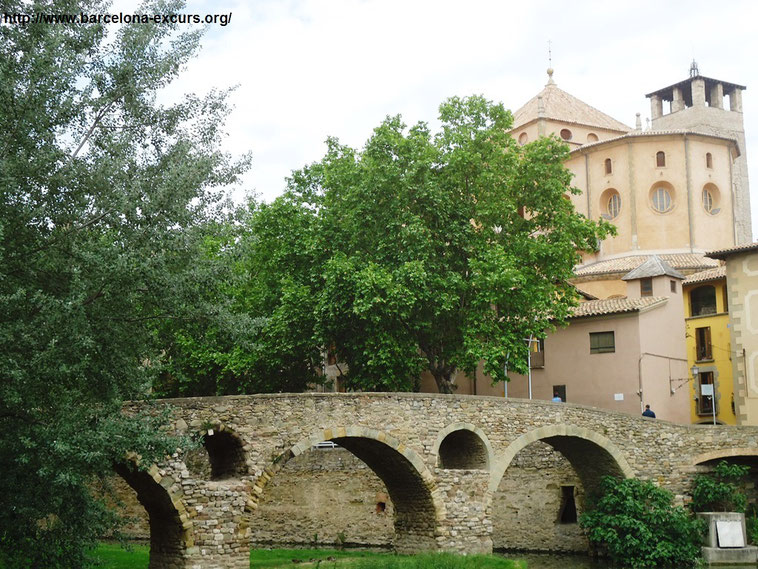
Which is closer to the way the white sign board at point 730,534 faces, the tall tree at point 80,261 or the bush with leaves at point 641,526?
the tall tree

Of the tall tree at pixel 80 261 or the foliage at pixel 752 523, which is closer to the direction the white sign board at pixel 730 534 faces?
the tall tree

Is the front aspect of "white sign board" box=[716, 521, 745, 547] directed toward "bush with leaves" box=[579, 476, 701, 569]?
no

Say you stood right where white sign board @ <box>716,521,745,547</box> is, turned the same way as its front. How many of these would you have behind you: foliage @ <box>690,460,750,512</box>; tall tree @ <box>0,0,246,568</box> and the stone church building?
2

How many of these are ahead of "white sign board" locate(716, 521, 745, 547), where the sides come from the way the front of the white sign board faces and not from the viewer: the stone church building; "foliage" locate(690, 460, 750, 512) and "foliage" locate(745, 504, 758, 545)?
0

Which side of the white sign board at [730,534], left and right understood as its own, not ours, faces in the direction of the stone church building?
back

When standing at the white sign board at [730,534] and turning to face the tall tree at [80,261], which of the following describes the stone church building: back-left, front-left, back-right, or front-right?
back-right

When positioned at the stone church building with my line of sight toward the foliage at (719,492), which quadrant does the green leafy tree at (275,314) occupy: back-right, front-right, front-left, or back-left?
front-right

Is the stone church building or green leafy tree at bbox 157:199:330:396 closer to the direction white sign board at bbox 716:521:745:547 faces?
the green leafy tree

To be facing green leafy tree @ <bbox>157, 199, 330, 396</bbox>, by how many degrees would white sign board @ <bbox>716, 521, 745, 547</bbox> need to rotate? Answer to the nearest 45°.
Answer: approximately 90° to its right

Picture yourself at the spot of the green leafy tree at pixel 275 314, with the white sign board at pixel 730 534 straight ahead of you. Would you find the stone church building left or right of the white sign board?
left

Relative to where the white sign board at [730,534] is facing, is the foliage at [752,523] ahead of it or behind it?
behind

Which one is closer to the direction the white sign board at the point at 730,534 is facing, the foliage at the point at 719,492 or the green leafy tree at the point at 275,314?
the green leafy tree

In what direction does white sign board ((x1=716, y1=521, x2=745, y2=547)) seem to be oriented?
toward the camera

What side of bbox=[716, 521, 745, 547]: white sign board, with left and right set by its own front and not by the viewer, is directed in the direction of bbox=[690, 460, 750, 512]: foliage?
back
